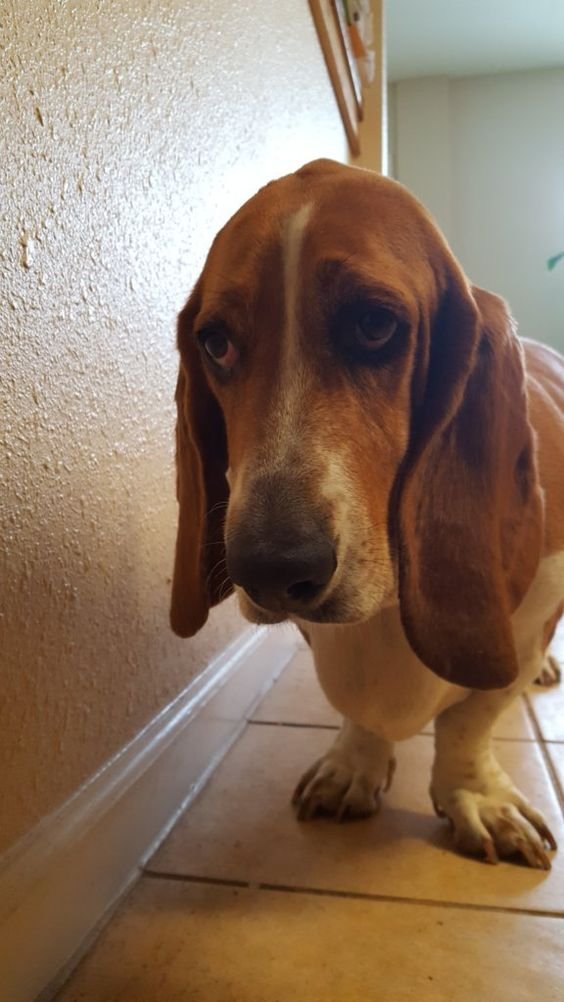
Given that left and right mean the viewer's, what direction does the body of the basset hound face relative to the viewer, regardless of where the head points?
facing the viewer and to the left of the viewer
